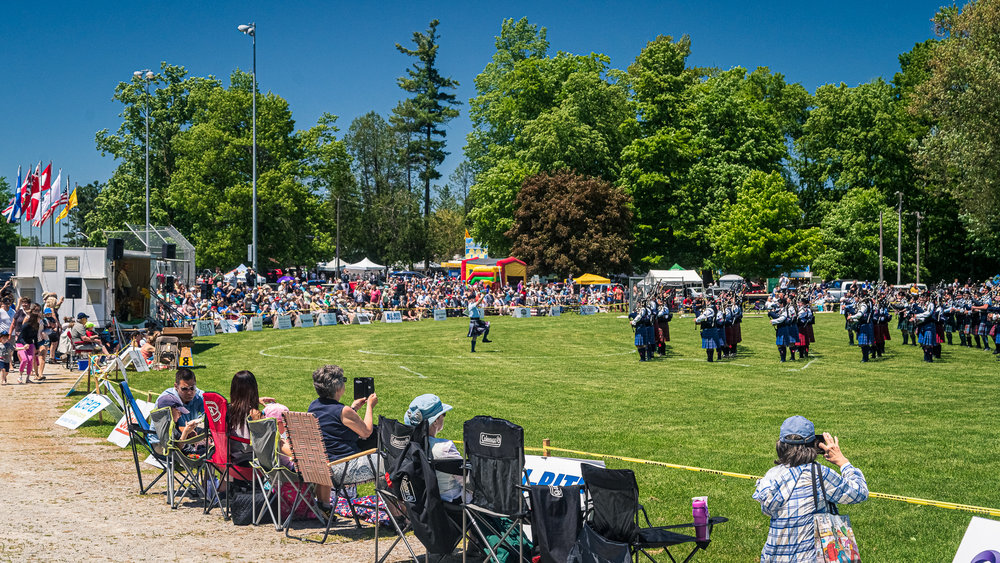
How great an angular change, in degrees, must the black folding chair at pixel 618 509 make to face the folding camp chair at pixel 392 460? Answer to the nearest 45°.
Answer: approximately 90° to its left

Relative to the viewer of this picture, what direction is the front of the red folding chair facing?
facing away from the viewer and to the right of the viewer

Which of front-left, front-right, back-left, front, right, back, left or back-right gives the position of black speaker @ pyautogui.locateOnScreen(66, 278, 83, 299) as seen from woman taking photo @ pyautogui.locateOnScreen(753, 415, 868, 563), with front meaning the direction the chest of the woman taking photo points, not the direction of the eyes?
left

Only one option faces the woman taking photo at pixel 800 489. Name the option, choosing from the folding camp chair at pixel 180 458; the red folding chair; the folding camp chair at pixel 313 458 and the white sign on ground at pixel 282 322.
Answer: the white sign on ground

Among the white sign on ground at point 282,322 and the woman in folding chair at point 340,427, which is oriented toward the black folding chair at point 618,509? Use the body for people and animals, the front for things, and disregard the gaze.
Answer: the white sign on ground

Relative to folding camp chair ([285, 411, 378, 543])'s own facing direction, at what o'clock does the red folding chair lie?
The red folding chair is roughly at 9 o'clock from the folding camp chair.

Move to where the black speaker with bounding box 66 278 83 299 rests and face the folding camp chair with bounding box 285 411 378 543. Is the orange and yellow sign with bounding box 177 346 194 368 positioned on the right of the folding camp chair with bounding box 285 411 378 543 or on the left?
left

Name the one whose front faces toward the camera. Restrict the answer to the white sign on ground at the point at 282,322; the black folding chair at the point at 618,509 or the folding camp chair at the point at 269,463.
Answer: the white sign on ground

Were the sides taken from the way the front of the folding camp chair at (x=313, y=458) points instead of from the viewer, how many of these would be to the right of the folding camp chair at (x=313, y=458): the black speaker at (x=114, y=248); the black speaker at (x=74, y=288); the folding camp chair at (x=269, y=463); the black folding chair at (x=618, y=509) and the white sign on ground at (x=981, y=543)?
2

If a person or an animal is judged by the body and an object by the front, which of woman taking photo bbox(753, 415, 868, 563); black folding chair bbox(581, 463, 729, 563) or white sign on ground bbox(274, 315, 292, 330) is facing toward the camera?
the white sign on ground

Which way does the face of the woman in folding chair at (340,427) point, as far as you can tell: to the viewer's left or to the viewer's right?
to the viewer's right

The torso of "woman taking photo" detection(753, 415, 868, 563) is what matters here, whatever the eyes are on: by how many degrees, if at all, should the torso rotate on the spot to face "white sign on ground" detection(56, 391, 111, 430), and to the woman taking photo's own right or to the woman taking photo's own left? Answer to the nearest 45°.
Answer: approximately 90° to the woman taking photo's own left

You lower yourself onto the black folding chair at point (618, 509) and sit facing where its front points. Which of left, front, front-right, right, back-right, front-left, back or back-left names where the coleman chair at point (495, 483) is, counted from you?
left

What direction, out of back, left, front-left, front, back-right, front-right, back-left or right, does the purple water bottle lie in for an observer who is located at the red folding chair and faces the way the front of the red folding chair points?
right

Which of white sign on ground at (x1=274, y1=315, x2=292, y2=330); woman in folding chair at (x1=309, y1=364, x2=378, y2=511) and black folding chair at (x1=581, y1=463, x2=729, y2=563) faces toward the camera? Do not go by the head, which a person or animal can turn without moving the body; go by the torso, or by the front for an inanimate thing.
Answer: the white sign on ground

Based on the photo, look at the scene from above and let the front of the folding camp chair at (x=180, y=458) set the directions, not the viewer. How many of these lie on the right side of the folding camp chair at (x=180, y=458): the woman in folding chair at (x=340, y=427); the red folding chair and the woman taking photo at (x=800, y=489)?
3

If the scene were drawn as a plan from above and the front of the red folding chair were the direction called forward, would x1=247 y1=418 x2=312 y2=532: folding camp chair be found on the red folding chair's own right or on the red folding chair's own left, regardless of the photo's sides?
on the red folding chair's own right

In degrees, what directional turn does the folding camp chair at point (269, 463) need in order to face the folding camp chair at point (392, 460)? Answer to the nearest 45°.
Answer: approximately 90° to its right
